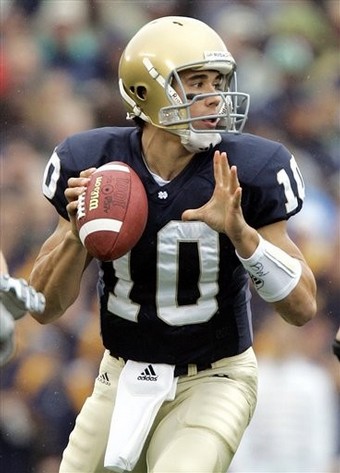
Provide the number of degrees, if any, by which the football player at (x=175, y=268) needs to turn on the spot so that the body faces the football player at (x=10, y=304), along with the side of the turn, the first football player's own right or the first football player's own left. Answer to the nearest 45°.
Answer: approximately 45° to the first football player's own right

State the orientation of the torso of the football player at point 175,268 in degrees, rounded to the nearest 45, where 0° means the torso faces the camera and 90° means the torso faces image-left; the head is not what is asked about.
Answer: approximately 0°

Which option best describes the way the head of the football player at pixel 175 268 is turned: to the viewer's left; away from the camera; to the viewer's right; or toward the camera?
to the viewer's right
